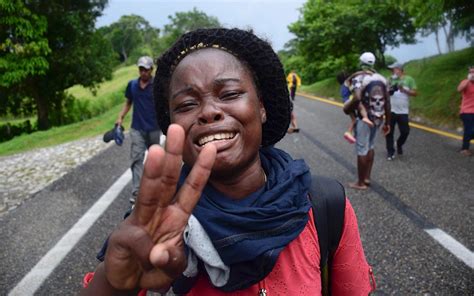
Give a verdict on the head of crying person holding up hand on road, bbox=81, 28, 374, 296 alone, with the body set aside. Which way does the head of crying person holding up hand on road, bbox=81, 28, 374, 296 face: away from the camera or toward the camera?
toward the camera

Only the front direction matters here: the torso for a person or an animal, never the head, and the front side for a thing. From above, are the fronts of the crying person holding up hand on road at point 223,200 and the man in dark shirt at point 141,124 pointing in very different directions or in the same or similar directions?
same or similar directions

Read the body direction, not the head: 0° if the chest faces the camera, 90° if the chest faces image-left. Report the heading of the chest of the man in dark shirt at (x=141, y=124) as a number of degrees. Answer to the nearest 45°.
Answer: approximately 0°

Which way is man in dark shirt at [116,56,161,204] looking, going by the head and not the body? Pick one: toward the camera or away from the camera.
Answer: toward the camera

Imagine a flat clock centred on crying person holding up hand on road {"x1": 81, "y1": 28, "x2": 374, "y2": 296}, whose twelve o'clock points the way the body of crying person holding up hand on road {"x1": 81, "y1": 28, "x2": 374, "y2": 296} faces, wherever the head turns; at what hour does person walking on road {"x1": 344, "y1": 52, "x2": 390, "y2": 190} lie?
person walking on road {"x1": 344, "y1": 52, "x2": 390, "y2": 190} is roughly at 7 o'clock from crying person holding up hand on road {"x1": 81, "y1": 28, "x2": 374, "y2": 296}.

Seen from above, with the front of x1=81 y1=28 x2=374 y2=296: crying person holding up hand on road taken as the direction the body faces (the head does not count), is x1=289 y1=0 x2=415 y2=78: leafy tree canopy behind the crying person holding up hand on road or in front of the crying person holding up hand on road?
behind

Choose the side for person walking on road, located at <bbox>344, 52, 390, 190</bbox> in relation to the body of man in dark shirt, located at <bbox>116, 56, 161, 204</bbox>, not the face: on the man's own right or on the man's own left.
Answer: on the man's own left

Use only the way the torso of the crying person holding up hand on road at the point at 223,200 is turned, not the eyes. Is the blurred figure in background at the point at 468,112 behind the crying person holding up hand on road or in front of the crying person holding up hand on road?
behind

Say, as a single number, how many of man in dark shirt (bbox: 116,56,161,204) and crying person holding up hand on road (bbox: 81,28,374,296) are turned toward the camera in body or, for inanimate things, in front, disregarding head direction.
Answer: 2

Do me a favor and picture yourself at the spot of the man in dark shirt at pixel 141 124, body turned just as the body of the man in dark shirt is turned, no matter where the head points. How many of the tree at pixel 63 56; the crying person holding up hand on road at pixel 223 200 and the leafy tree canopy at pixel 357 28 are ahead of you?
1
